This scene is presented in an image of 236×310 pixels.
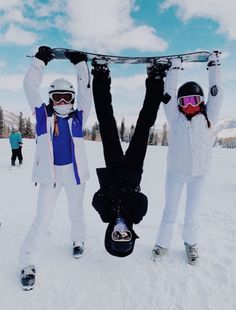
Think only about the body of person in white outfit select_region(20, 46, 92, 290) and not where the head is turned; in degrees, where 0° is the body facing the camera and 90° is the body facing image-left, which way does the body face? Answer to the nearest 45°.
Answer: approximately 0°

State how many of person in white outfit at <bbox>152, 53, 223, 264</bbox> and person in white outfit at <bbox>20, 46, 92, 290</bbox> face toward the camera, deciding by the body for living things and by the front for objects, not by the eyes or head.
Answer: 2

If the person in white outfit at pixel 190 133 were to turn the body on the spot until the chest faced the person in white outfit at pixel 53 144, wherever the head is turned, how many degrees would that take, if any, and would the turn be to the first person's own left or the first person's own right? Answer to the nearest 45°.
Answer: approximately 45° to the first person's own right

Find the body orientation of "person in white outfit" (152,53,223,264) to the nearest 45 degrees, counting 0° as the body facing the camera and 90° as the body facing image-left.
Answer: approximately 0°

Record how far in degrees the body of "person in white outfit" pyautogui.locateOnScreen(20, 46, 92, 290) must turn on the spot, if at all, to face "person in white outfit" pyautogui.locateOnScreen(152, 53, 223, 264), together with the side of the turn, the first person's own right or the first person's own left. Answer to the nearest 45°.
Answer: approximately 90° to the first person's own left
